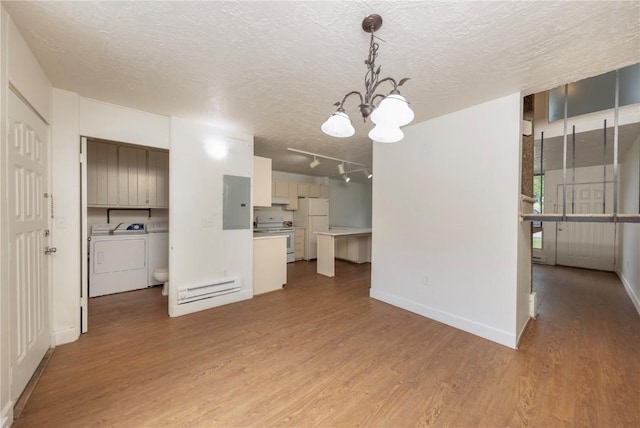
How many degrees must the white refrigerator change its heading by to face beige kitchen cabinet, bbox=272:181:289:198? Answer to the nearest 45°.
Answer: approximately 90° to its right

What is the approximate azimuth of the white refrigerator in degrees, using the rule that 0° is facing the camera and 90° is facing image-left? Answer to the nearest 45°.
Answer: approximately 315°

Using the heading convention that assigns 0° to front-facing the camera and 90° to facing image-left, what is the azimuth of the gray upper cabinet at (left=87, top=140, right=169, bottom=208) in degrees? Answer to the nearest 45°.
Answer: approximately 315°

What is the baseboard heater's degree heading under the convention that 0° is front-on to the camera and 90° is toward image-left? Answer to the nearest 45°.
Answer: approximately 315°
